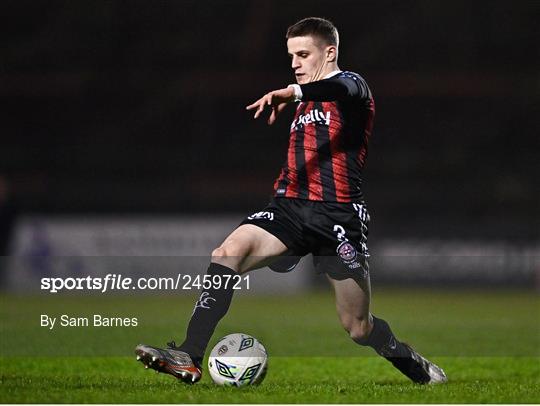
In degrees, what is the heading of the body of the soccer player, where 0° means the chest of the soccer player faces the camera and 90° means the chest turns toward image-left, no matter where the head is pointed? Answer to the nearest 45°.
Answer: approximately 45°
